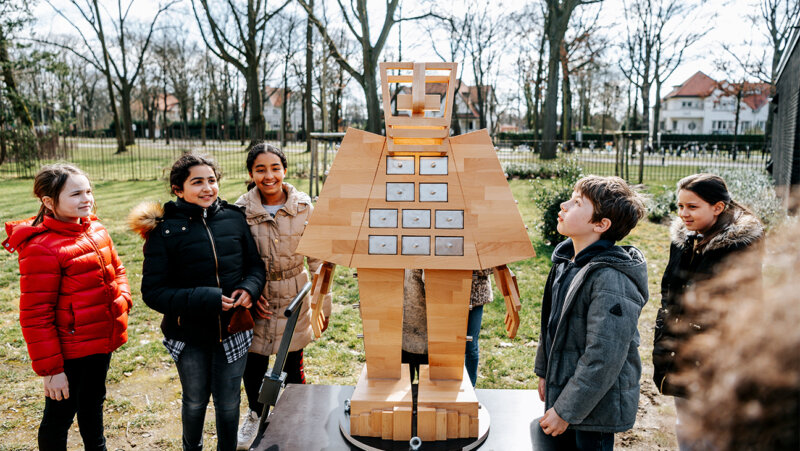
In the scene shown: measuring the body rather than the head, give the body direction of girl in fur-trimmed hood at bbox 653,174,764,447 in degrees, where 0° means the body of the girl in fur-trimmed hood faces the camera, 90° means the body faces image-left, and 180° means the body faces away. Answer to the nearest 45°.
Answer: approximately 45°

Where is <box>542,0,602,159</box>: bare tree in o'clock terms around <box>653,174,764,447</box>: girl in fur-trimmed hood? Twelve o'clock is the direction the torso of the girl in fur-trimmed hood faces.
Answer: The bare tree is roughly at 4 o'clock from the girl in fur-trimmed hood.

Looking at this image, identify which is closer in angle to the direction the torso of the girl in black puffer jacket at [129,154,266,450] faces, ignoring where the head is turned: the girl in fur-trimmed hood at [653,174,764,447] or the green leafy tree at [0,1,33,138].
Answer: the girl in fur-trimmed hood

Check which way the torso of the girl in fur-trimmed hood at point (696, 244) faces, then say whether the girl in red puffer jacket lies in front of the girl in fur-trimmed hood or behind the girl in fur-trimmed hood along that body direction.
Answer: in front

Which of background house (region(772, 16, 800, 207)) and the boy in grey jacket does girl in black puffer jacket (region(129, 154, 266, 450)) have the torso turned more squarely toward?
the boy in grey jacket

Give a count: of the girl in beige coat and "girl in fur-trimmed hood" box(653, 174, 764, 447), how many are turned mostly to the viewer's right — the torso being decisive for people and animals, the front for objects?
0

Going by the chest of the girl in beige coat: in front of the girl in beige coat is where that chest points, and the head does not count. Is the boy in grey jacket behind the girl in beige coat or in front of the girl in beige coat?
in front

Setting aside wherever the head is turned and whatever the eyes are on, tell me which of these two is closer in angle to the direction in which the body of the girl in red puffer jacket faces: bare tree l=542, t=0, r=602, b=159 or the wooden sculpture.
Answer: the wooden sculpture
